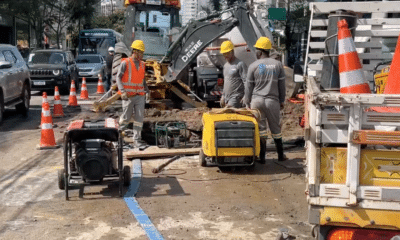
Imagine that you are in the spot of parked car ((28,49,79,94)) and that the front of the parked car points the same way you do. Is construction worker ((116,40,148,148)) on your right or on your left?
on your left

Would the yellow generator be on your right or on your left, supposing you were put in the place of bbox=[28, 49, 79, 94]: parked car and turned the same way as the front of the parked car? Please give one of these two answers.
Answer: on your left

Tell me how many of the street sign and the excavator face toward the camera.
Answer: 1

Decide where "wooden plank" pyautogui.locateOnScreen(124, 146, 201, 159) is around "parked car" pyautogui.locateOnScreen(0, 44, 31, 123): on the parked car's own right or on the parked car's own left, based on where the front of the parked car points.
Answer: on the parked car's own left

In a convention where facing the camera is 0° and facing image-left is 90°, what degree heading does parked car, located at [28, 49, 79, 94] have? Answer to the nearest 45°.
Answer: approximately 45°

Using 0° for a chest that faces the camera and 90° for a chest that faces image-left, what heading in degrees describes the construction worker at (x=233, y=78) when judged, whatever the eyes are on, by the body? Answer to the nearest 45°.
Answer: approximately 45°

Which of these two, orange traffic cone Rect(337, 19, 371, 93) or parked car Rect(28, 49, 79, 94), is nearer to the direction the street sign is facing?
the orange traffic cone

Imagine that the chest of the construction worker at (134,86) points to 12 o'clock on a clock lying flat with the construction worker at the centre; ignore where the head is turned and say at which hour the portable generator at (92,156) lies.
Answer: The portable generator is roughly at 2 o'clock from the construction worker.
